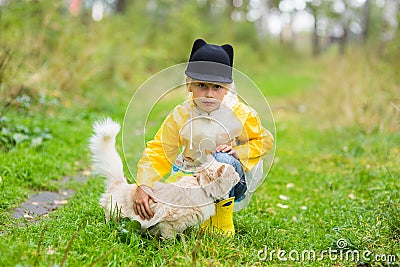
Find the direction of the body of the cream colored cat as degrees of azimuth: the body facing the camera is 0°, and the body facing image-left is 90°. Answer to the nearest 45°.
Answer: approximately 270°

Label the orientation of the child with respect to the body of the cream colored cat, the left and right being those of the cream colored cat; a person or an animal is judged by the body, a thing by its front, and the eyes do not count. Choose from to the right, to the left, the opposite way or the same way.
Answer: to the right
